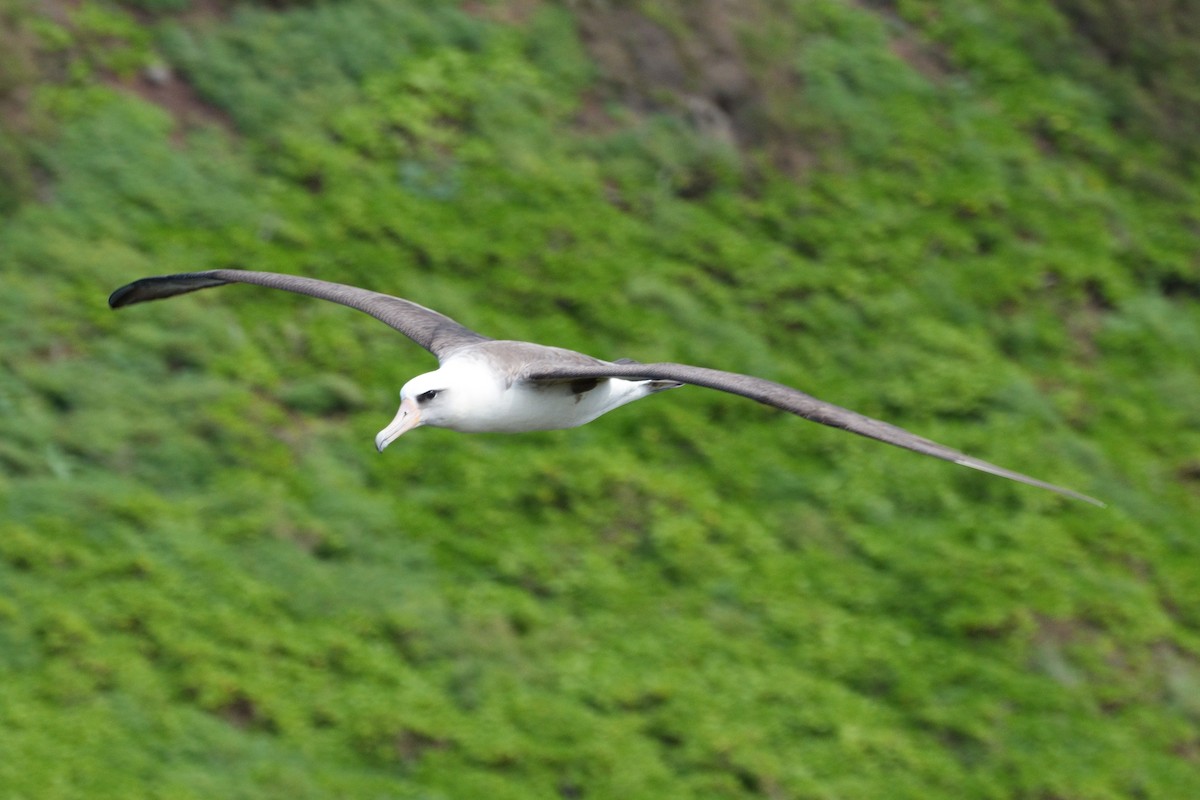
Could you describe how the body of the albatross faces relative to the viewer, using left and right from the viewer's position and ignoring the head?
facing the viewer and to the left of the viewer
